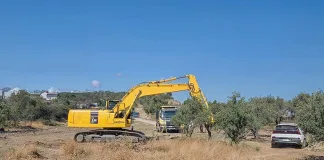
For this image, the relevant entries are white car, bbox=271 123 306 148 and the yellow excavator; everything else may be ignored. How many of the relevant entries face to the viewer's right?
1

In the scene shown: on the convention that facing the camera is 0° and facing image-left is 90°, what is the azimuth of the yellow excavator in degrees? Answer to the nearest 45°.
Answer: approximately 270°

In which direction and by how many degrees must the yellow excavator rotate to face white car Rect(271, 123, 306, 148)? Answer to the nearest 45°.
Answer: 0° — it already faces it
